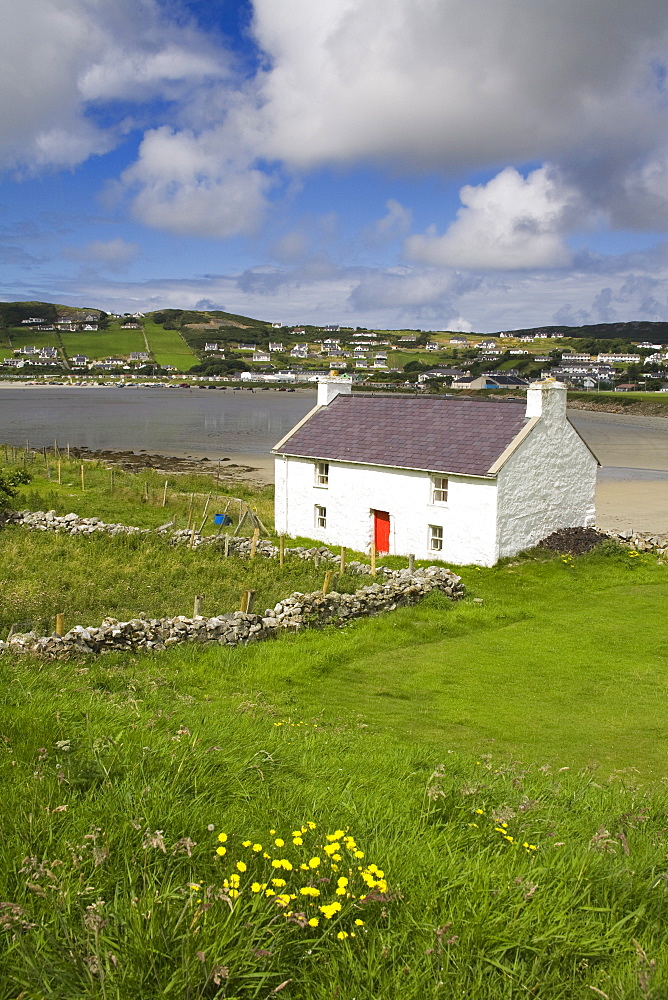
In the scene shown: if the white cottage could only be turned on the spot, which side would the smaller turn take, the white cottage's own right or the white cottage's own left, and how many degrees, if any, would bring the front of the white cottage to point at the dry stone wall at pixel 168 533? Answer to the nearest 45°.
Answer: approximately 45° to the white cottage's own right

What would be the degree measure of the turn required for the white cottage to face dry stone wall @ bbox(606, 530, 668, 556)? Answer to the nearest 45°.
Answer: approximately 135° to its left

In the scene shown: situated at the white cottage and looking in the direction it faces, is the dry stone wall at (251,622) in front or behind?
in front

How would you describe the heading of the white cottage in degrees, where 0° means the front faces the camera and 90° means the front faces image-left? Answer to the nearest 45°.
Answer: approximately 45°
